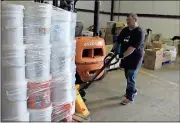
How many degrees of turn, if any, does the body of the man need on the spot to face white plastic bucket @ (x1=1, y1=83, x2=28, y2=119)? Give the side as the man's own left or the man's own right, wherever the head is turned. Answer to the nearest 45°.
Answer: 0° — they already face it

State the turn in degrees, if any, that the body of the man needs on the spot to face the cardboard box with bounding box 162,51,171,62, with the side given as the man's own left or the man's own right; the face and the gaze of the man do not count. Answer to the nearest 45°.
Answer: approximately 135° to the man's own right

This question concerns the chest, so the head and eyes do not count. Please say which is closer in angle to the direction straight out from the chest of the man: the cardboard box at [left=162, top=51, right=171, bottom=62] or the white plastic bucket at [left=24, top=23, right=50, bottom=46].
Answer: the white plastic bucket

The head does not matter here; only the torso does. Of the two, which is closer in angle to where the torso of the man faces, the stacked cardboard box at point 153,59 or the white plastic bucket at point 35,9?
the white plastic bucket

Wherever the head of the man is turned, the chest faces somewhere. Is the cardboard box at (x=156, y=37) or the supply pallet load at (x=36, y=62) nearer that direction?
the supply pallet load

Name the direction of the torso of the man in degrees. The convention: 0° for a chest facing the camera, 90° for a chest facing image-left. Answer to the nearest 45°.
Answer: approximately 45°

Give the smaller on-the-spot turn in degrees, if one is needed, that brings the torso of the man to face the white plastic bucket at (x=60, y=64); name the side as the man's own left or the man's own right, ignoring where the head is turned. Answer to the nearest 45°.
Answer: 0° — they already face it
